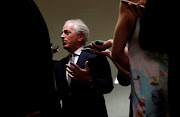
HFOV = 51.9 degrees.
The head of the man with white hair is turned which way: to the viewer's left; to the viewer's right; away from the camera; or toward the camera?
to the viewer's left

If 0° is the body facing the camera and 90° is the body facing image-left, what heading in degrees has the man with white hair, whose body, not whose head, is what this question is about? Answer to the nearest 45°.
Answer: approximately 45°

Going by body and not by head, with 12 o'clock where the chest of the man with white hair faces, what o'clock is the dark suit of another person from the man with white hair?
The dark suit of another person is roughly at 11 o'clock from the man with white hair.
